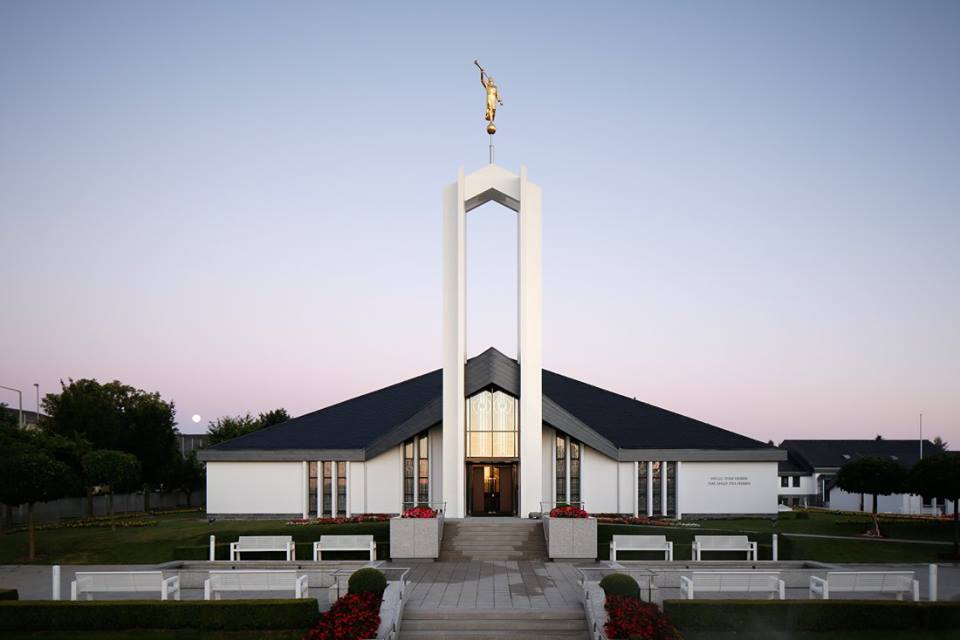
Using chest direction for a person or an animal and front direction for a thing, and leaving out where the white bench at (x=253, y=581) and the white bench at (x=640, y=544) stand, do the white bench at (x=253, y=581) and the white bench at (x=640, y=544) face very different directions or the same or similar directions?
very different directions

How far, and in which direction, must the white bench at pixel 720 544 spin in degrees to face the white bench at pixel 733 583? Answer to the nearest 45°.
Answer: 0° — it already faces it

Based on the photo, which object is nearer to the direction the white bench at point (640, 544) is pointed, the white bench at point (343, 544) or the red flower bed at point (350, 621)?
the red flower bed

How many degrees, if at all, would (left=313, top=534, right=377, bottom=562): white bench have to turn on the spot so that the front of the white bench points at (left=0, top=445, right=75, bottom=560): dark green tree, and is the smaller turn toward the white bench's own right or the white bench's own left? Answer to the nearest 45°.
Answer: approximately 135° to the white bench's own right

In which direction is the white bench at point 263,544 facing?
toward the camera

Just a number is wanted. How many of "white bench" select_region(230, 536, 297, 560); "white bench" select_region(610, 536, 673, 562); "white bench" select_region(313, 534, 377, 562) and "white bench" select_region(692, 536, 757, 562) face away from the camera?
0

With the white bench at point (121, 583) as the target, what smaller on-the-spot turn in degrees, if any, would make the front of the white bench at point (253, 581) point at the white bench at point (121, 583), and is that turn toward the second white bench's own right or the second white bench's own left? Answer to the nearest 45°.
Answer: approximately 90° to the second white bench's own left

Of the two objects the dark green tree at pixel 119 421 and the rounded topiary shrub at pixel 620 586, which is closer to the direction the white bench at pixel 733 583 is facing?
the dark green tree

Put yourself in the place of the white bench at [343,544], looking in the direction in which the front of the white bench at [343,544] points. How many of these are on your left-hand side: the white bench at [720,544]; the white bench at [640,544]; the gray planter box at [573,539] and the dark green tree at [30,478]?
3

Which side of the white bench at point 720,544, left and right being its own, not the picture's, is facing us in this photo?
front

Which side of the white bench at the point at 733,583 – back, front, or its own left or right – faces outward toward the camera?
back

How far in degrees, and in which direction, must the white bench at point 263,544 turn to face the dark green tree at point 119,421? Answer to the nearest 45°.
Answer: approximately 180°
